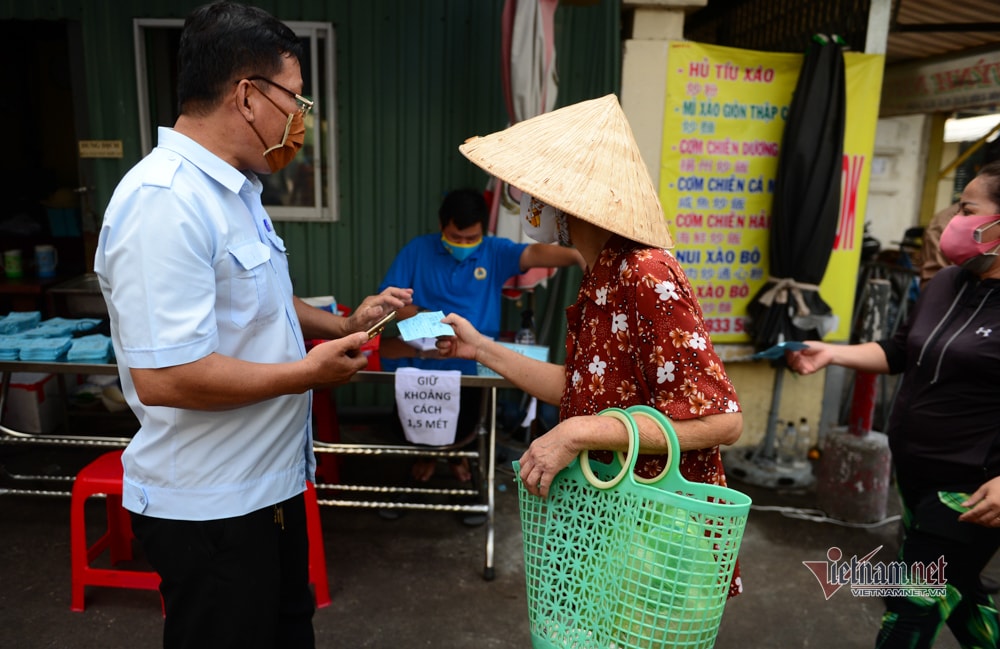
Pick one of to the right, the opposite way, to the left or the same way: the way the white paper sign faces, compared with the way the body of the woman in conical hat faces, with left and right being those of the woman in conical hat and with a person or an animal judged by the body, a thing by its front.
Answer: to the left

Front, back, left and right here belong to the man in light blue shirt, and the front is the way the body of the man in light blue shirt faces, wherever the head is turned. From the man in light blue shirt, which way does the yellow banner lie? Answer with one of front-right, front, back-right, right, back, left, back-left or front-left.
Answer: front-left

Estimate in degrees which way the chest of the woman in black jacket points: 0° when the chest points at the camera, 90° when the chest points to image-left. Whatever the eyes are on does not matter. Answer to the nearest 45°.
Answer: approximately 45°

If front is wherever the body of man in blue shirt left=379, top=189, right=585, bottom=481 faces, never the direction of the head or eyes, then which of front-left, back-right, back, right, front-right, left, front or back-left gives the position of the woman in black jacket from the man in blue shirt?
front-left

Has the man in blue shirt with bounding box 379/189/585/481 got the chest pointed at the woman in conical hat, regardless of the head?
yes

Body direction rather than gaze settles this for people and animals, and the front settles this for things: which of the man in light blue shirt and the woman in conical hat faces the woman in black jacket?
the man in light blue shirt

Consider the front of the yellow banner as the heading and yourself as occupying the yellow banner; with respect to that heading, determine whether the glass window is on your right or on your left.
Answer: on your right

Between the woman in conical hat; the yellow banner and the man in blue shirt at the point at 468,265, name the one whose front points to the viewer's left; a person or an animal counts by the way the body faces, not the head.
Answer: the woman in conical hat

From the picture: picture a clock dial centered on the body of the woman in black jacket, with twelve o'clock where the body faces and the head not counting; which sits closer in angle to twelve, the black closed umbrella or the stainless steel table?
the stainless steel table

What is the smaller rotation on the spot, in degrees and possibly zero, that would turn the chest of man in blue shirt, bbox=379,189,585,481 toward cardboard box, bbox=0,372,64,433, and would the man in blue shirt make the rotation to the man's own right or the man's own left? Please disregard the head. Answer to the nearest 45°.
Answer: approximately 90° to the man's own right

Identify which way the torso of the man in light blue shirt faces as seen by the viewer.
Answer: to the viewer's right

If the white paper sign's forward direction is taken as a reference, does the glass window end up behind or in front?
behind

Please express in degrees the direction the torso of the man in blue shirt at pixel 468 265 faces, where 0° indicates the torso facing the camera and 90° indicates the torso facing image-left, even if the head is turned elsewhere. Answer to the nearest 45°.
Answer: approximately 0°

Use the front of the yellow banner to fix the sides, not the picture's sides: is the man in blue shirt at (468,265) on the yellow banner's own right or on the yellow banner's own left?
on the yellow banner's own right

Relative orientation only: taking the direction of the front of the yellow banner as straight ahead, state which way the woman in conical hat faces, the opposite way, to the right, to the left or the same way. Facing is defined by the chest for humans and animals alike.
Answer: to the right

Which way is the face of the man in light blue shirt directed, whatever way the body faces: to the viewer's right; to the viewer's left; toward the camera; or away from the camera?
to the viewer's right
